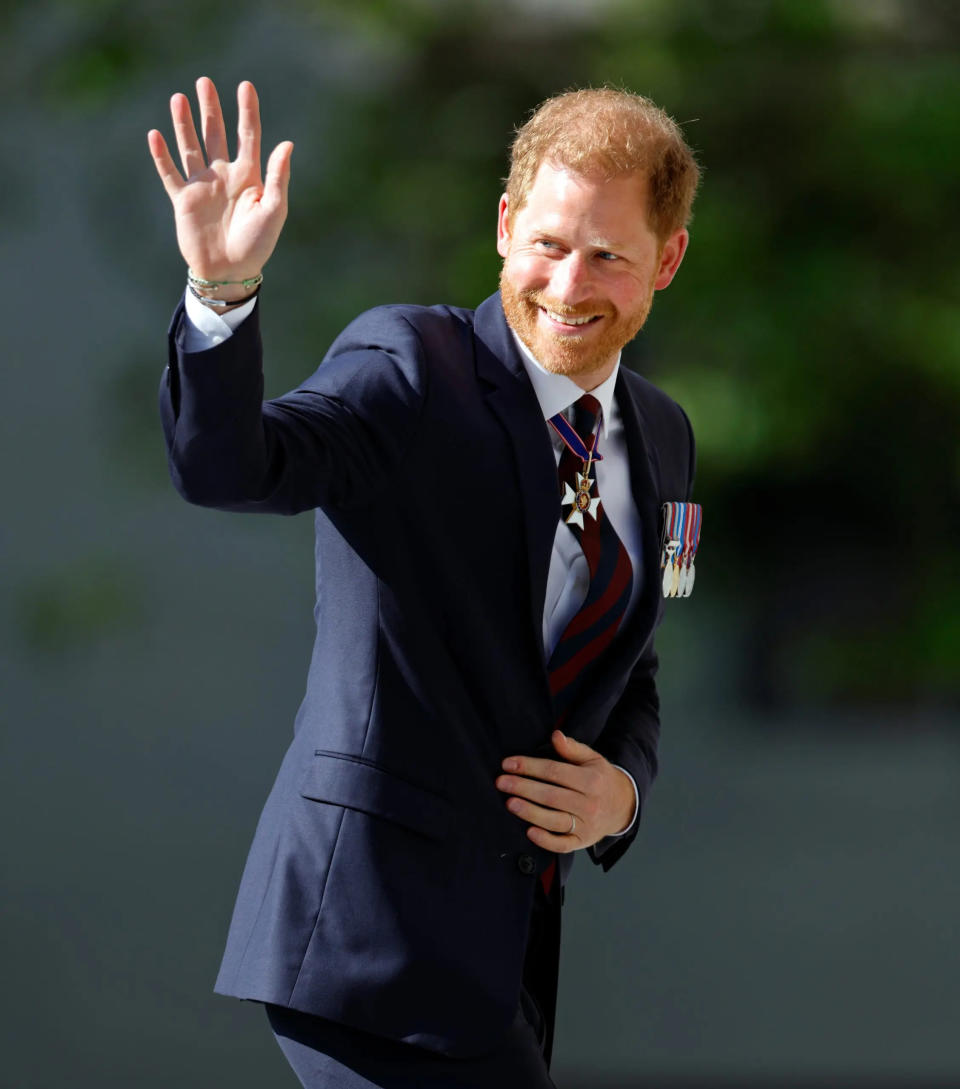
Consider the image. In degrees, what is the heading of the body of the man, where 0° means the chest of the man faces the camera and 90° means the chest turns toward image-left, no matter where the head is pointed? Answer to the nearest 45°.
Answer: approximately 315°
